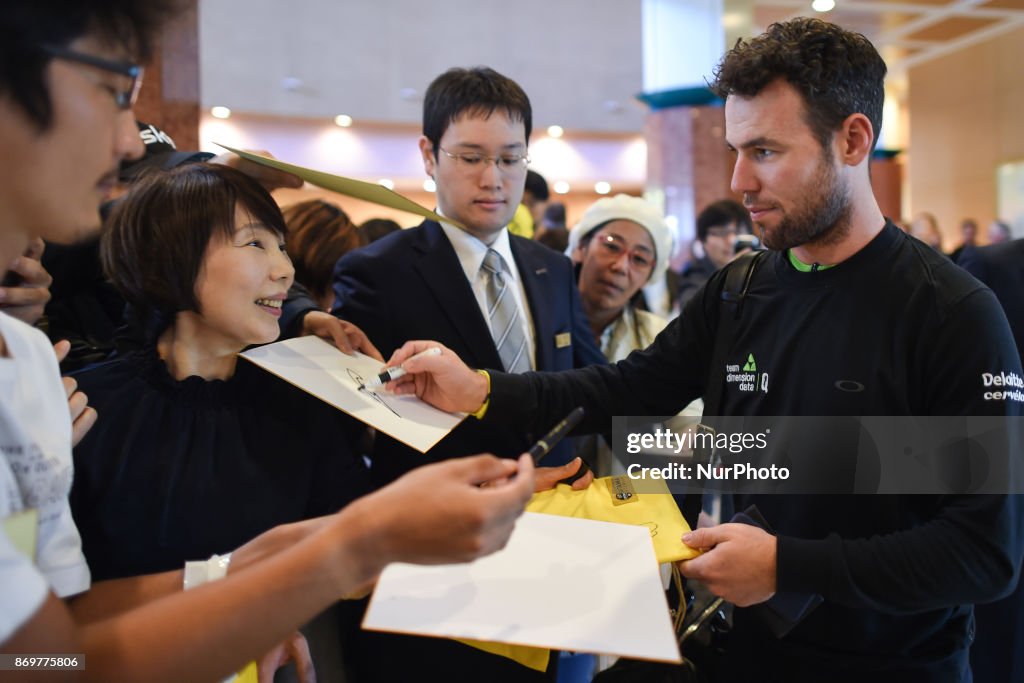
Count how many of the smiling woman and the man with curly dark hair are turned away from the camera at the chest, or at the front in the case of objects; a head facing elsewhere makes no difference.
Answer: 0

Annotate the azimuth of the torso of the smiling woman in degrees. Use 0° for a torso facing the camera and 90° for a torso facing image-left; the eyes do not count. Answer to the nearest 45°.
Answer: approximately 315°

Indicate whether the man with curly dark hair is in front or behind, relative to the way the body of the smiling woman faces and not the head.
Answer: in front

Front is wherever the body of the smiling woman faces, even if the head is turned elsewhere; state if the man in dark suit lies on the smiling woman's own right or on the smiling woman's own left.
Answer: on the smiling woman's own left

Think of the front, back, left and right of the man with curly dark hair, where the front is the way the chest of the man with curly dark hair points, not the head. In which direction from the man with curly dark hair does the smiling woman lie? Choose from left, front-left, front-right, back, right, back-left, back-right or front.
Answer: front-right

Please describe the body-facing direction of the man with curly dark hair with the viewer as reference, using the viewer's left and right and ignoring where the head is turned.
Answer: facing the viewer and to the left of the viewer

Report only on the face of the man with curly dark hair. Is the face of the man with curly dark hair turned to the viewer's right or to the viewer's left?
to the viewer's left

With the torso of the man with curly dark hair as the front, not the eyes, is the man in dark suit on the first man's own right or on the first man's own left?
on the first man's own right
